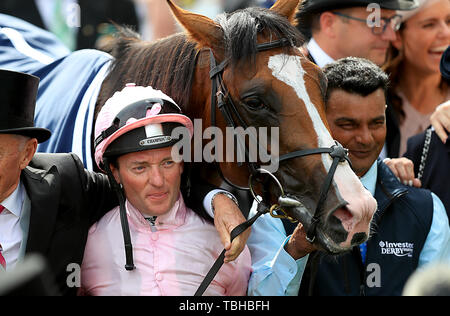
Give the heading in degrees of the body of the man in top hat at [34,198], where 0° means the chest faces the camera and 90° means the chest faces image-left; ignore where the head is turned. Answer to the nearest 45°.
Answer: approximately 45°

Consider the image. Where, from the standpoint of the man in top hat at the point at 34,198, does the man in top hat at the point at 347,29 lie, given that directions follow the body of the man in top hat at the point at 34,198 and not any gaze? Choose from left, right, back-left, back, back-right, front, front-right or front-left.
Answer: back

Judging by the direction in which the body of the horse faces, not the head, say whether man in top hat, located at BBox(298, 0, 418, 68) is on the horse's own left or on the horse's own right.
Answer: on the horse's own left

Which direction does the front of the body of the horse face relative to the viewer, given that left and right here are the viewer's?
facing the viewer and to the right of the viewer
